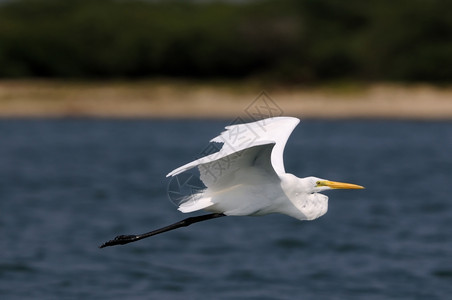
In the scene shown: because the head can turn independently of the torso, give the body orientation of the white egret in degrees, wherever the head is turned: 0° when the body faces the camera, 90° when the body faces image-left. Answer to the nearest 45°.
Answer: approximately 270°
